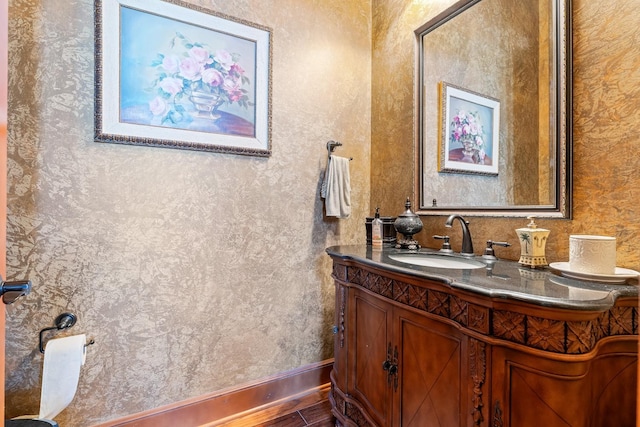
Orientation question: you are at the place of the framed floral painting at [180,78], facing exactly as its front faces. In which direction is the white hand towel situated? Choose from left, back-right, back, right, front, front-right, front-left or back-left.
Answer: front-left

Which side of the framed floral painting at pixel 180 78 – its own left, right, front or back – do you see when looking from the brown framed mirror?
left

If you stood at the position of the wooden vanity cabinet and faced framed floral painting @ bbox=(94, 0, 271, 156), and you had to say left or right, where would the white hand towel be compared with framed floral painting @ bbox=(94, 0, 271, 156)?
right

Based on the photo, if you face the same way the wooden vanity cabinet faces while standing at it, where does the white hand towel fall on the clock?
The white hand towel is roughly at 3 o'clock from the wooden vanity cabinet.

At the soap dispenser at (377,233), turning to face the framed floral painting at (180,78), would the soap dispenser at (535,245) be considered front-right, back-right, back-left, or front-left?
back-left

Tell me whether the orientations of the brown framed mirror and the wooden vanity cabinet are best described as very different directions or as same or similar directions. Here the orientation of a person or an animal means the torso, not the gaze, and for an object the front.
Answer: same or similar directions

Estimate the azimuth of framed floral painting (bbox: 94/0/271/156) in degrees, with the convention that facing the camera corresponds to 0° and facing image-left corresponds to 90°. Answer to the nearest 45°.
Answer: approximately 315°

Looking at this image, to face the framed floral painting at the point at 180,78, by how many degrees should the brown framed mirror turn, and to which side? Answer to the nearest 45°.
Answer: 0° — it already faces it

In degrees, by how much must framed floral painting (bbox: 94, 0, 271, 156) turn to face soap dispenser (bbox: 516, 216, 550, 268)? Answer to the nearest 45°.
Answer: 0° — it already faces it

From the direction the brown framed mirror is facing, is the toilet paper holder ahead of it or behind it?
ahead

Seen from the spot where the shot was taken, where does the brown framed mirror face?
facing the viewer and to the left of the viewer
